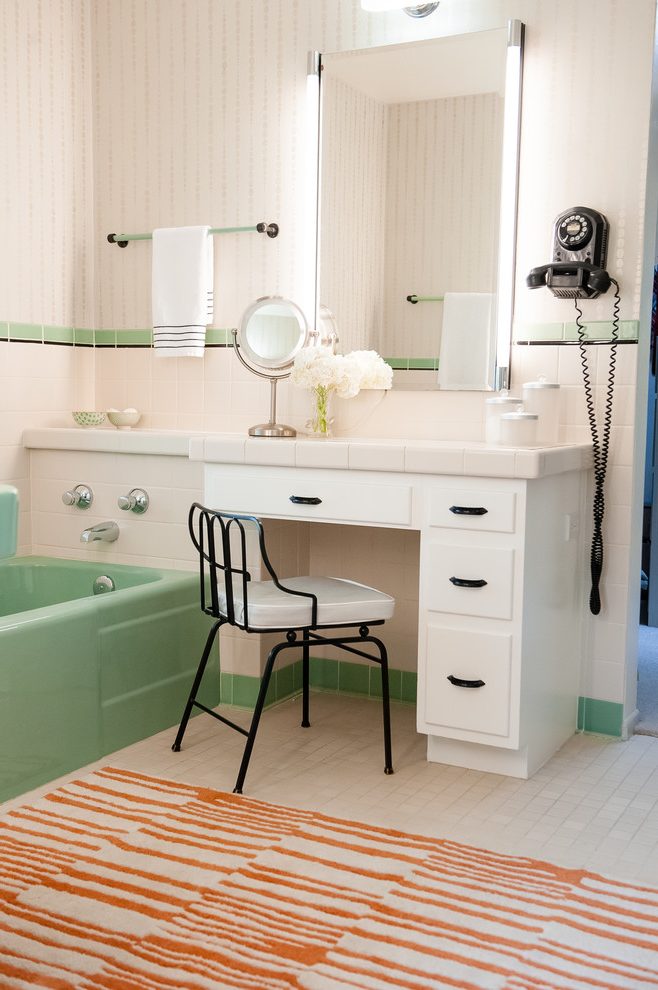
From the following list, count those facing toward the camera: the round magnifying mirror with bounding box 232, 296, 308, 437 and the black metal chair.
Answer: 1

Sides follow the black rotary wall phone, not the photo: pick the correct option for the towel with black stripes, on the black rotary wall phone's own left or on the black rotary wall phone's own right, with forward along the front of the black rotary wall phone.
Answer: on the black rotary wall phone's own right

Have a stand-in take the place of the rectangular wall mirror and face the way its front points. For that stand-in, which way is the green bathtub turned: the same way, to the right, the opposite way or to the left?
to the left

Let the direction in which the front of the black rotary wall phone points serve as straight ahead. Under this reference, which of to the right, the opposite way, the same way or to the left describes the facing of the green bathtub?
to the left

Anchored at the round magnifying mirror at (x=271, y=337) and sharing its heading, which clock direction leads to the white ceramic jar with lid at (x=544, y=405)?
The white ceramic jar with lid is roughly at 10 o'clock from the round magnifying mirror.

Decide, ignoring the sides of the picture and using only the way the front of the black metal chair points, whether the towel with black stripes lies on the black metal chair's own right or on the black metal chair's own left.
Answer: on the black metal chair's own left

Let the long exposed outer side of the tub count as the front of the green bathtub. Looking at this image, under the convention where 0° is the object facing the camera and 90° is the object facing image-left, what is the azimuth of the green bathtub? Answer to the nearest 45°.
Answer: approximately 315°
